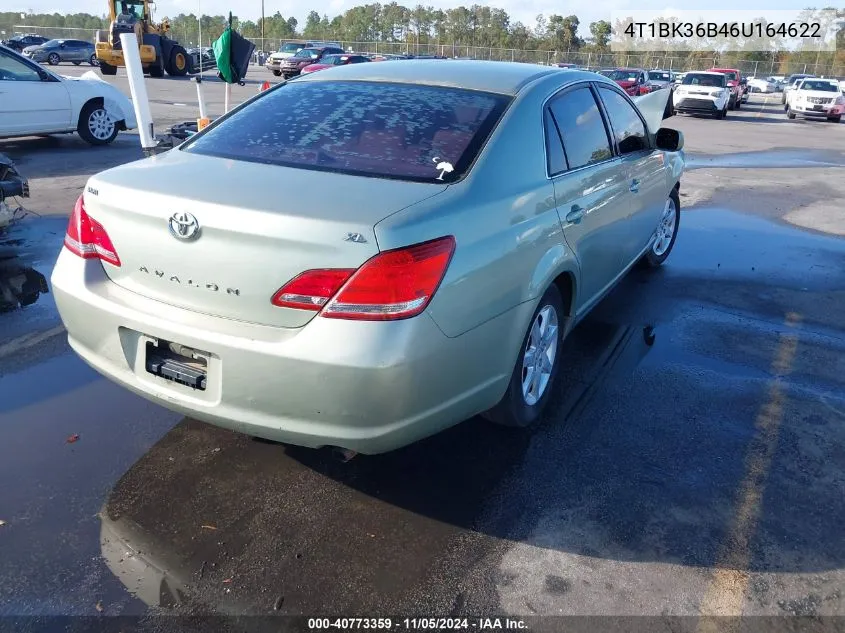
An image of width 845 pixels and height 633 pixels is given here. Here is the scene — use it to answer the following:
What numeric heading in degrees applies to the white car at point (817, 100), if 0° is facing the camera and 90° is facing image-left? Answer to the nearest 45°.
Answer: approximately 0°

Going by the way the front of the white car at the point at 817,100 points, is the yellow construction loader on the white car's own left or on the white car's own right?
on the white car's own right

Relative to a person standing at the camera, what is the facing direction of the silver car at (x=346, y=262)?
facing away from the viewer and to the right of the viewer

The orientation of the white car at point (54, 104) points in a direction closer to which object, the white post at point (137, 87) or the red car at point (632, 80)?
the red car

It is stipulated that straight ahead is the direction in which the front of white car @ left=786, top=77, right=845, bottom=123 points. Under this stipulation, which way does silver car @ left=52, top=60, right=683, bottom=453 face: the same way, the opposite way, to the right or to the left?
the opposite way

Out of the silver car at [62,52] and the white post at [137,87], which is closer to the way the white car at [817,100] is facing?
the white post

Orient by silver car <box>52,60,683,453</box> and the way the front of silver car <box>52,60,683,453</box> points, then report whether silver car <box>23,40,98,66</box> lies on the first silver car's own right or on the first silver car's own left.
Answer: on the first silver car's own left
